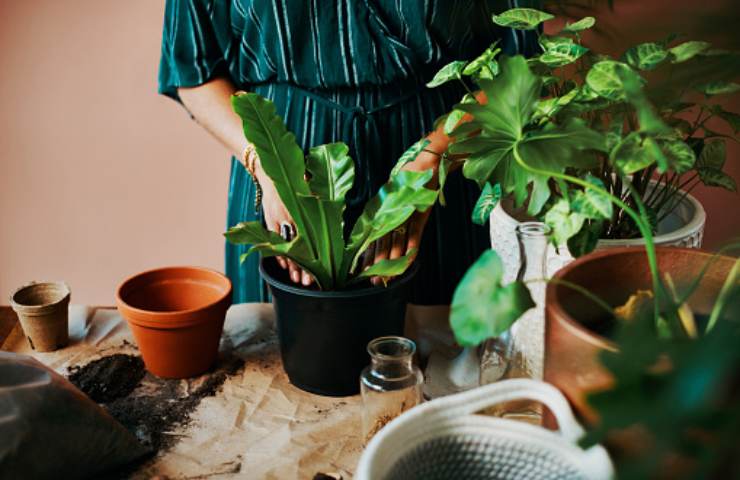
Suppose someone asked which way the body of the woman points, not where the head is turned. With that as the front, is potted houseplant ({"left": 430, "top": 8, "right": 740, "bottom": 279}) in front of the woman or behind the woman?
in front

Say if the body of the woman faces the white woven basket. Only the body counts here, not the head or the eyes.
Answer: yes

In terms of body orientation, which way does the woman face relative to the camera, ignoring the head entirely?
toward the camera

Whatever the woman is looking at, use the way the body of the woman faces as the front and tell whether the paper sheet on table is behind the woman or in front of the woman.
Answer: in front

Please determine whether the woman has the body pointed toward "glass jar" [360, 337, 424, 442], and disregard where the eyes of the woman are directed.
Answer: yes

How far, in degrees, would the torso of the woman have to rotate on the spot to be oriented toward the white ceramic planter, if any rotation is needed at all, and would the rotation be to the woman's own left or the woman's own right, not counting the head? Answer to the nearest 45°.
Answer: approximately 45° to the woman's own left

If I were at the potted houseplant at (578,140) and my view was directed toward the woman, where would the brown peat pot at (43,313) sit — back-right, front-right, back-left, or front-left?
front-left

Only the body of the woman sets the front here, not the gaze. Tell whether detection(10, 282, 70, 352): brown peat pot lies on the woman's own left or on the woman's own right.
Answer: on the woman's own right
